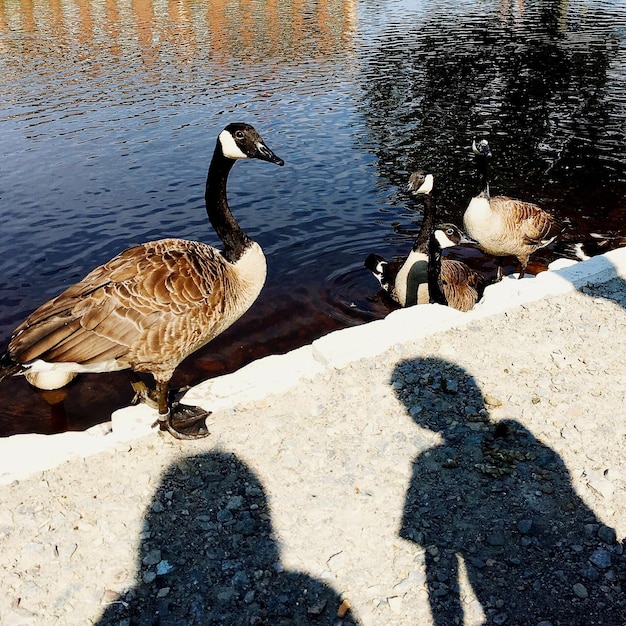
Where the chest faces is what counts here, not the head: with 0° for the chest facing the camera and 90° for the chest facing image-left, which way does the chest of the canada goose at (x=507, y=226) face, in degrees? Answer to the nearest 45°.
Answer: approximately 45°

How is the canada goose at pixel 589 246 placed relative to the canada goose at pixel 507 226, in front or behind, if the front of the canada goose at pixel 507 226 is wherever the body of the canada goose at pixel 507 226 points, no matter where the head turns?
behind

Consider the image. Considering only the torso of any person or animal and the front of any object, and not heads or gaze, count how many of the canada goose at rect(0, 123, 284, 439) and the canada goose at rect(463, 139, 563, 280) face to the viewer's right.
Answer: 1

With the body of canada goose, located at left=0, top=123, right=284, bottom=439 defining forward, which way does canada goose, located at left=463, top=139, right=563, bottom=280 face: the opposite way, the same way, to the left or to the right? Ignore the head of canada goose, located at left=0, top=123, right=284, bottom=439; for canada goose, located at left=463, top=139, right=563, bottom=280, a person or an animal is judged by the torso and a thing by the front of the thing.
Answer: the opposite way

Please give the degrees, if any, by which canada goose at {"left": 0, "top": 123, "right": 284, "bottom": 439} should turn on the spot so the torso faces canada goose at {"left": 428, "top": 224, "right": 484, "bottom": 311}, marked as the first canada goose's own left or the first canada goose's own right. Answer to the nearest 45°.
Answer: approximately 45° to the first canada goose's own left

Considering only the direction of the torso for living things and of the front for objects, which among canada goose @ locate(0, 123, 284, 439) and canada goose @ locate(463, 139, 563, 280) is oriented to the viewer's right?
canada goose @ locate(0, 123, 284, 439)

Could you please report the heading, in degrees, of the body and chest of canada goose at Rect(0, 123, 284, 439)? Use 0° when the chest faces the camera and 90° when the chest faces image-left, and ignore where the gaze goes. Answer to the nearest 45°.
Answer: approximately 270°

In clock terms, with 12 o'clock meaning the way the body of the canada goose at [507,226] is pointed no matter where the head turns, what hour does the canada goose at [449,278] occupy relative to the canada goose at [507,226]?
the canada goose at [449,278] is roughly at 11 o'clock from the canada goose at [507,226].

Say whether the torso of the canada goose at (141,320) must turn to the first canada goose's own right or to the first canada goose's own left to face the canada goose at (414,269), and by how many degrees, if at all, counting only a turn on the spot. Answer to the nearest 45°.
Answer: approximately 45° to the first canada goose's own left
